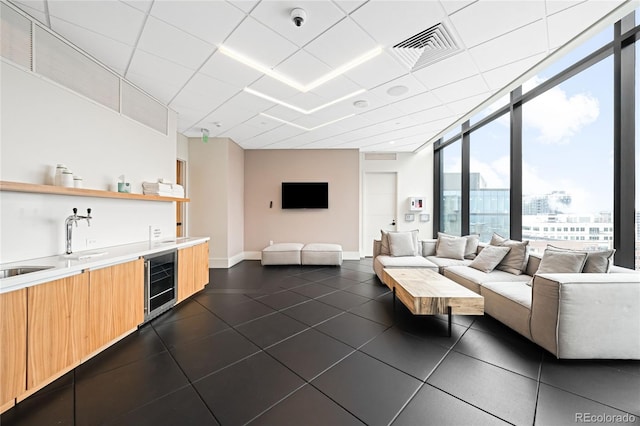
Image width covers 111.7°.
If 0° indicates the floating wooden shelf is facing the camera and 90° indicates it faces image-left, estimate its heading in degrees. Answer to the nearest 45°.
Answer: approximately 315°

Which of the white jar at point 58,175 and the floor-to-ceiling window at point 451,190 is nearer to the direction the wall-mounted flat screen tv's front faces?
the white jar

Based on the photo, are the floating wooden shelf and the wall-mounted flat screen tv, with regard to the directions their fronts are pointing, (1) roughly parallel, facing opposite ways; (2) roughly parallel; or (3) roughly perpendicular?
roughly perpendicular

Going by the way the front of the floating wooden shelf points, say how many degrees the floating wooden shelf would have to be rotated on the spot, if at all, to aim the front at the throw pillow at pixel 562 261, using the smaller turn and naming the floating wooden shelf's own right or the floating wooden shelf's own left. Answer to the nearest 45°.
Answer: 0° — it already faces it

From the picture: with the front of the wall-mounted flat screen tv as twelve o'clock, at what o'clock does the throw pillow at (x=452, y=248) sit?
The throw pillow is roughly at 10 o'clock from the wall-mounted flat screen tv.

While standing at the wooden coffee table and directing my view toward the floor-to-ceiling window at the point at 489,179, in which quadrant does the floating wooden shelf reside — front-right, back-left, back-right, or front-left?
back-left

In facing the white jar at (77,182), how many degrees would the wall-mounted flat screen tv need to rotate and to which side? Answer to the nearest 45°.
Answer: approximately 45° to its right

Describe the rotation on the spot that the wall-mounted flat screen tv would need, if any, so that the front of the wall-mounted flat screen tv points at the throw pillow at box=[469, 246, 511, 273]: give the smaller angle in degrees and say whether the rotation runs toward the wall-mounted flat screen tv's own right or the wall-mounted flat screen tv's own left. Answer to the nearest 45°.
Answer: approximately 45° to the wall-mounted flat screen tv's own left

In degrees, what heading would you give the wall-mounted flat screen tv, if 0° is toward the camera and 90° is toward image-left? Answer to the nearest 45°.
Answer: approximately 0°

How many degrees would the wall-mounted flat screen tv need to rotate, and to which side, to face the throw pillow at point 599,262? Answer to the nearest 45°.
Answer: approximately 45° to its left

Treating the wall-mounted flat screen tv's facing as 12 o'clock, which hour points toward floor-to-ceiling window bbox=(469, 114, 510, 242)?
The floor-to-ceiling window is roughly at 10 o'clock from the wall-mounted flat screen tv.

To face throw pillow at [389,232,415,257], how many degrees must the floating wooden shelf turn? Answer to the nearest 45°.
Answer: approximately 45° to its left
